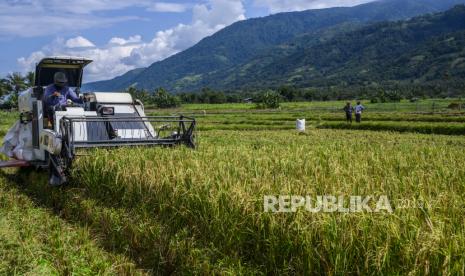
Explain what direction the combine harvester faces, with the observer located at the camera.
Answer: facing the viewer and to the right of the viewer
